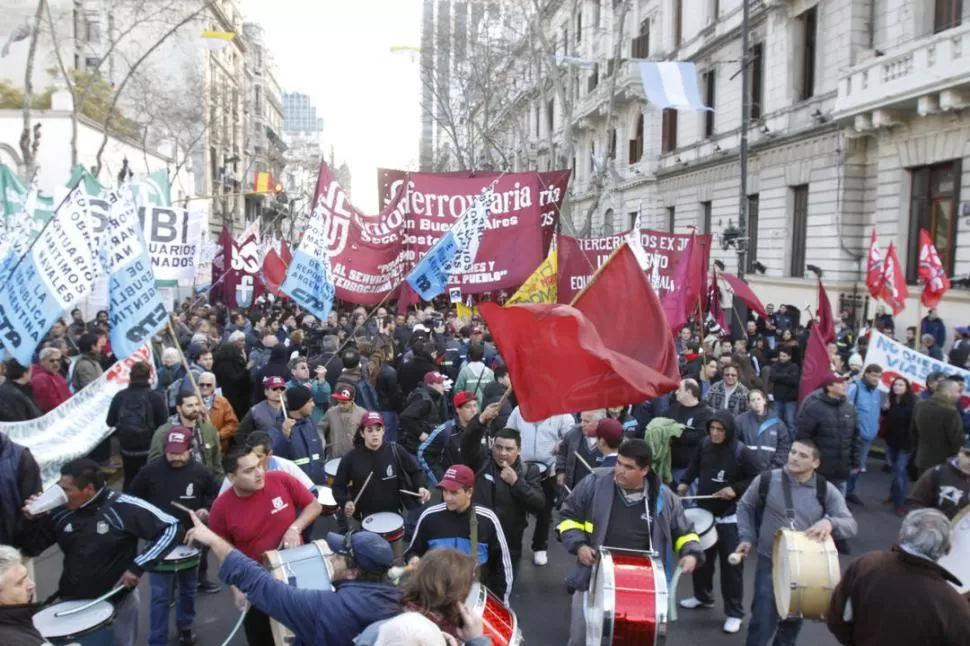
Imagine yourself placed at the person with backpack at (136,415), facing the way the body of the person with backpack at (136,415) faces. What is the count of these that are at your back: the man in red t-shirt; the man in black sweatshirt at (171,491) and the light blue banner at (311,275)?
2

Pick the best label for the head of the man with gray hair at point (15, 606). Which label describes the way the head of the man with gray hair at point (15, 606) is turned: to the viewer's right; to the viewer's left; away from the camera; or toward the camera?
to the viewer's right

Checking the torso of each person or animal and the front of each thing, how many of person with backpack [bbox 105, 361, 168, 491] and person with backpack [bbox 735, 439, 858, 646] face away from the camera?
1

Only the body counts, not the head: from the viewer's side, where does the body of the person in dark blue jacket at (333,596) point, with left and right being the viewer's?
facing to the left of the viewer

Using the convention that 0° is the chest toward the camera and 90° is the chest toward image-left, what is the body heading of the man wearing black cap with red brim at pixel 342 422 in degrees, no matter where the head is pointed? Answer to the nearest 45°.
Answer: approximately 0°

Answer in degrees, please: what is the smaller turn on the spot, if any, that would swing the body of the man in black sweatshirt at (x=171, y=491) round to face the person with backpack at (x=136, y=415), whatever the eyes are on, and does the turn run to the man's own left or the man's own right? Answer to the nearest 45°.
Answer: approximately 180°

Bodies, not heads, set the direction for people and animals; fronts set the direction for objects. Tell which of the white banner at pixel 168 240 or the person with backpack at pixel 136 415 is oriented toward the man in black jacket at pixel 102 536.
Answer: the white banner

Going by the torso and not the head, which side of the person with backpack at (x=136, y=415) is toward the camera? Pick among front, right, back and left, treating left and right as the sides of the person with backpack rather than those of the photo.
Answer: back
